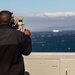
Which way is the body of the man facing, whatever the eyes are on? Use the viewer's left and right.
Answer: facing away from the viewer
